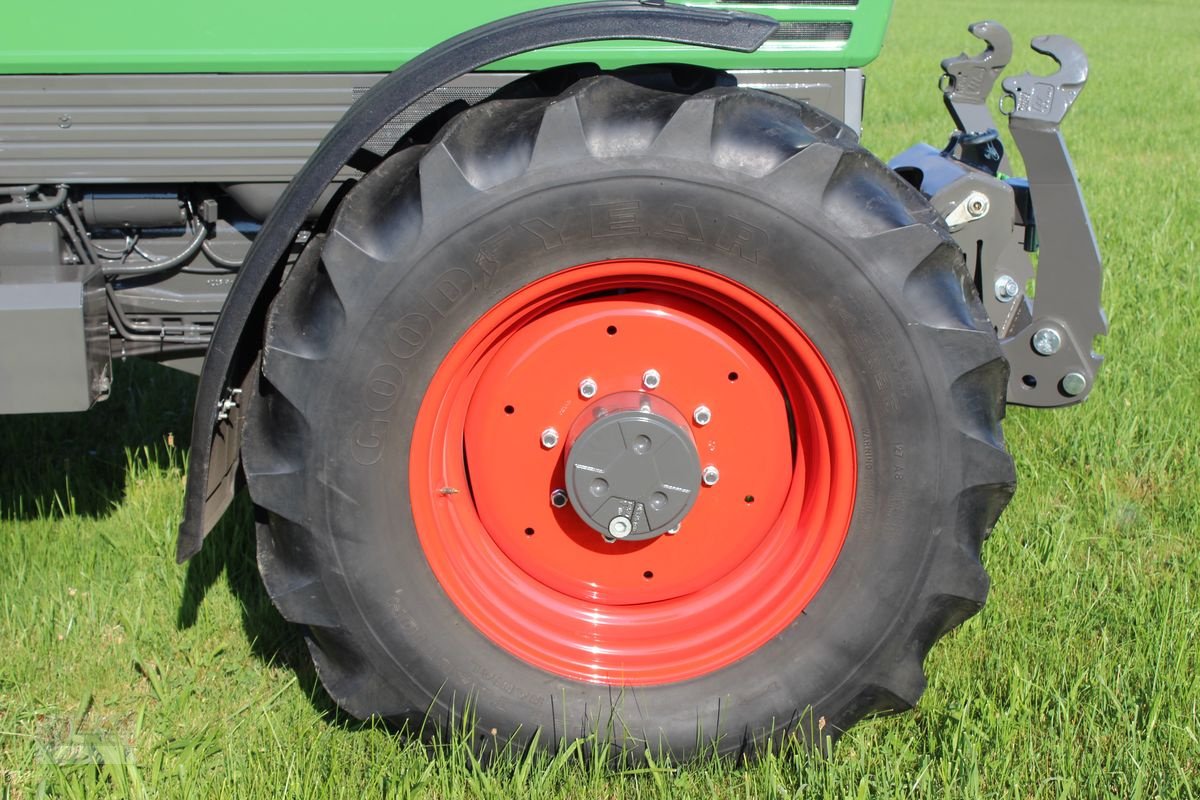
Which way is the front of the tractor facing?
to the viewer's right
